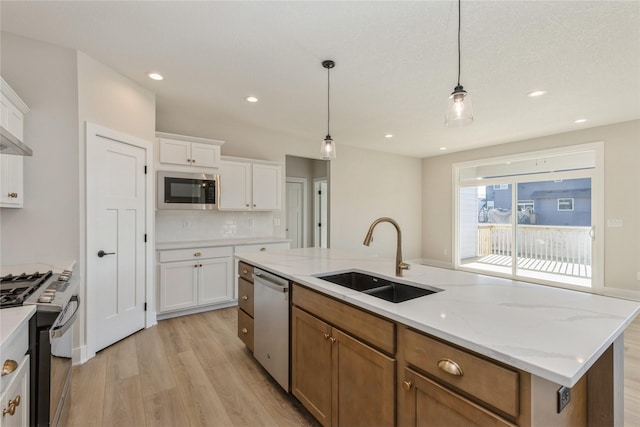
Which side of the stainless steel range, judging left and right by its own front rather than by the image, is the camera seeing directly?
right

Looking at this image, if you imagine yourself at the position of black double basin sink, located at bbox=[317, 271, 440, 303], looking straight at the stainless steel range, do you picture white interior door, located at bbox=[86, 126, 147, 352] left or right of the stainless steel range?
right

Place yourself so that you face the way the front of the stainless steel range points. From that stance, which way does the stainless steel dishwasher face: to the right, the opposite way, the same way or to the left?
the opposite way

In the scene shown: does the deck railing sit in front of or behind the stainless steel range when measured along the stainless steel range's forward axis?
in front

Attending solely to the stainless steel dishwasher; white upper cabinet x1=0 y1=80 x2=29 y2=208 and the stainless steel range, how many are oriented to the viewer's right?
2

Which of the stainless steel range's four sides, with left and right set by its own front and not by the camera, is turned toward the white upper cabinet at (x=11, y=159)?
left

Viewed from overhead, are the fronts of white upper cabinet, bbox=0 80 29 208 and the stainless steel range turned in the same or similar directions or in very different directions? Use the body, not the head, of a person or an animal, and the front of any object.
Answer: same or similar directions

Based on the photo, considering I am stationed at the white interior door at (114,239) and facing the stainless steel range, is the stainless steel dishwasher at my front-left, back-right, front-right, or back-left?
front-left

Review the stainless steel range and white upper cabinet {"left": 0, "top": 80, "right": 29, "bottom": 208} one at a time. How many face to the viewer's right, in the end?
2

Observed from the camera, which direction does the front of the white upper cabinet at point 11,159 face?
facing to the right of the viewer

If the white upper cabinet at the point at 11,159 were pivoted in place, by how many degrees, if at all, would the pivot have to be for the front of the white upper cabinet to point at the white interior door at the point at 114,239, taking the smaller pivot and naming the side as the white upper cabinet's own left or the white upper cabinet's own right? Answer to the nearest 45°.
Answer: approximately 45° to the white upper cabinet's own left

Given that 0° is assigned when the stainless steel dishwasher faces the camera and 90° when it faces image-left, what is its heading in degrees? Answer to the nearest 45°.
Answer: approximately 45°

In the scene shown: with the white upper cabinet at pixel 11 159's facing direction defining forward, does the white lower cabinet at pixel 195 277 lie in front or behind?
in front
